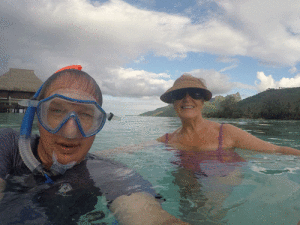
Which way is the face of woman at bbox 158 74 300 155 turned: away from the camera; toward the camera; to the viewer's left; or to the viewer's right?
toward the camera

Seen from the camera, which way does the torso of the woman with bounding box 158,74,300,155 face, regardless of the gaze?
toward the camera
